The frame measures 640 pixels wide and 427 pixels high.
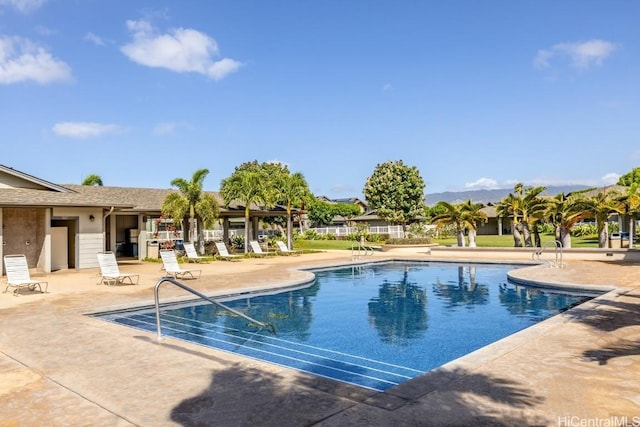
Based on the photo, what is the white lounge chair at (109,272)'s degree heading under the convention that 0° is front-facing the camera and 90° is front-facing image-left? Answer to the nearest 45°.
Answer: approximately 315°

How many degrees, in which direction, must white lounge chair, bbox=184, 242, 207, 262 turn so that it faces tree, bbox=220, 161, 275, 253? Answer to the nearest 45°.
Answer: approximately 90° to its left

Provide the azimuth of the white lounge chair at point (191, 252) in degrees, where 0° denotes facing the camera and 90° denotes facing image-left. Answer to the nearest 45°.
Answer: approximately 315°

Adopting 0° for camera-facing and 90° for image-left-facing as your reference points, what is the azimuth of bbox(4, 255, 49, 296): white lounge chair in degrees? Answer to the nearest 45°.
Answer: approximately 315°

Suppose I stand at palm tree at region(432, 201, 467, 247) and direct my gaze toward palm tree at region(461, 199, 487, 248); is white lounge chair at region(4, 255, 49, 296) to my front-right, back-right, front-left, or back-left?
back-right

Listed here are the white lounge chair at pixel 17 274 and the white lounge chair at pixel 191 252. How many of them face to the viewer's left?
0

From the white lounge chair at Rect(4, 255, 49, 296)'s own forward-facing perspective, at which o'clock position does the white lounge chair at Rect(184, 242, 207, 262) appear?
the white lounge chair at Rect(184, 242, 207, 262) is roughly at 9 o'clock from the white lounge chair at Rect(4, 255, 49, 296).

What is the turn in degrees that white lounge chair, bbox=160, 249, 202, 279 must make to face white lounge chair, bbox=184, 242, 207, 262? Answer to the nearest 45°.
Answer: approximately 135° to its left

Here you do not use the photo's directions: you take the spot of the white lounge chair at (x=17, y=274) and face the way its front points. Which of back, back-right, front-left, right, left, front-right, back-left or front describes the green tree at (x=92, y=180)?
back-left

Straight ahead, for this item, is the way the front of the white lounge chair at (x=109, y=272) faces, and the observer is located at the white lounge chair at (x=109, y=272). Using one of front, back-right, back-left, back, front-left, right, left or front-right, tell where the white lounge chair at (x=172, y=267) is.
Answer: front-left

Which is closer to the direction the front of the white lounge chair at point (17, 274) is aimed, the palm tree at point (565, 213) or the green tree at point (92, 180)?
the palm tree

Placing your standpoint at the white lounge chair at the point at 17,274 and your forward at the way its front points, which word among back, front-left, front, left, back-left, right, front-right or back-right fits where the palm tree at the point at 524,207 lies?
front-left
